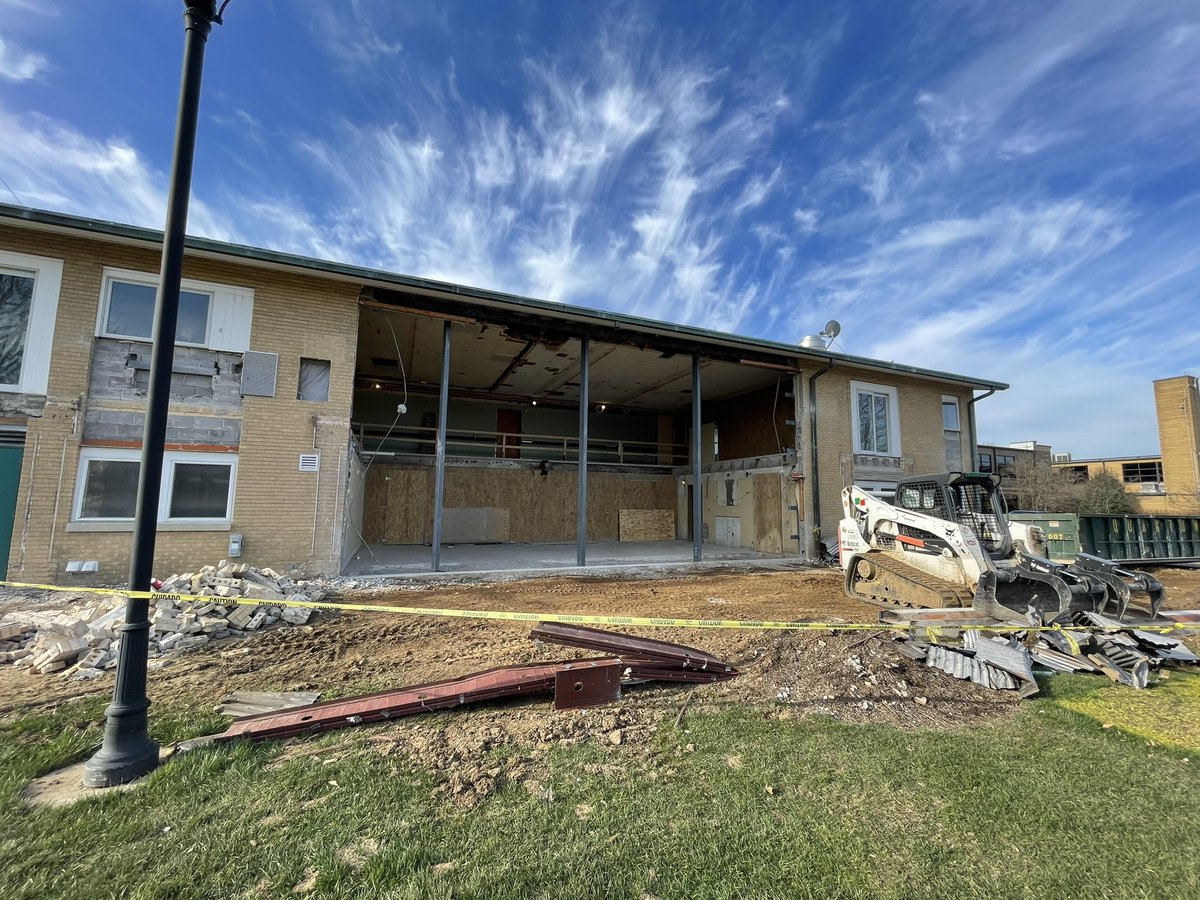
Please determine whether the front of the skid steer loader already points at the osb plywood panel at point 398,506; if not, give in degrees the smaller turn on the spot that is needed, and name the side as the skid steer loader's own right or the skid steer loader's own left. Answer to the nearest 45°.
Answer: approximately 135° to the skid steer loader's own right

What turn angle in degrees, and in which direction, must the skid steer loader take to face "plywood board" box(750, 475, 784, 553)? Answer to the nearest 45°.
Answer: approximately 180°

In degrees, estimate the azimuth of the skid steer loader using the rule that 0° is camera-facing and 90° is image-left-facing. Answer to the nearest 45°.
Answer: approximately 315°
